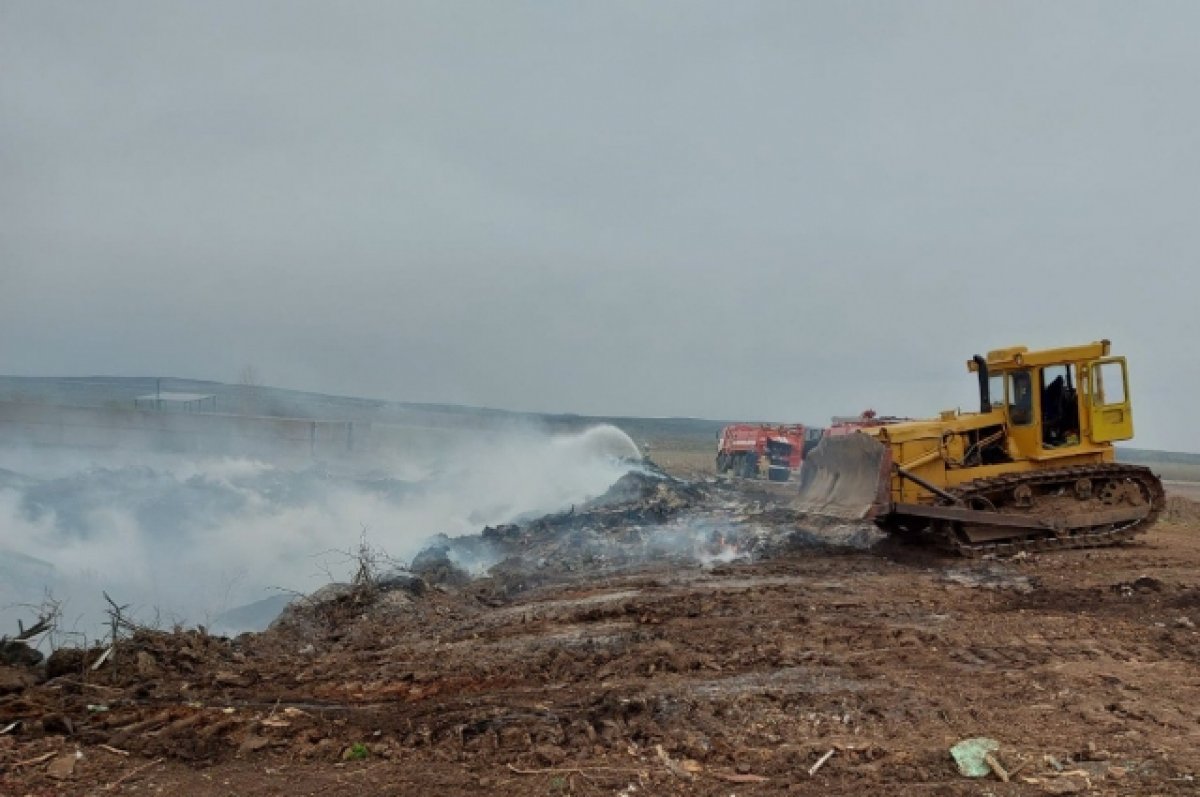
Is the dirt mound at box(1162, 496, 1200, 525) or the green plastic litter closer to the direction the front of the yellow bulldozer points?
the green plastic litter

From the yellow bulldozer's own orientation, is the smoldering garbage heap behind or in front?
in front

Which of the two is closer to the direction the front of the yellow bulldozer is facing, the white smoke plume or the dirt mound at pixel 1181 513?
the white smoke plume

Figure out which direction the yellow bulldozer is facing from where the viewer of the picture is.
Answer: facing the viewer and to the left of the viewer

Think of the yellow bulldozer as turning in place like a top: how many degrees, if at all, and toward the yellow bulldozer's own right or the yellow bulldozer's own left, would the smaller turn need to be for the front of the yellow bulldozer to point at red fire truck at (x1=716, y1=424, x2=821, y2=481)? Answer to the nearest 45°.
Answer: approximately 90° to the yellow bulldozer's own right

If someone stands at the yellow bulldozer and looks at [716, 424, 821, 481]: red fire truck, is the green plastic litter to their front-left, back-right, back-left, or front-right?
back-left

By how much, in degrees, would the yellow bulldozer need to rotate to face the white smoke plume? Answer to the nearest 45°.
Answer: approximately 45° to its right

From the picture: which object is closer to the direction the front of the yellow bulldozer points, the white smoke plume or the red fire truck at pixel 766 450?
the white smoke plume

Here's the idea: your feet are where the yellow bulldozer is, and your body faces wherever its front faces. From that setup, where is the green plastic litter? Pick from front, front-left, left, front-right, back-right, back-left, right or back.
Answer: front-left

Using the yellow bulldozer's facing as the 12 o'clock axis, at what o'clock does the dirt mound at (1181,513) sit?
The dirt mound is roughly at 5 o'clock from the yellow bulldozer.
